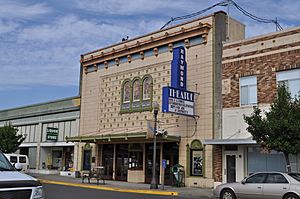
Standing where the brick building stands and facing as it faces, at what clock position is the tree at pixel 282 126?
The tree is roughly at 10 o'clock from the brick building.

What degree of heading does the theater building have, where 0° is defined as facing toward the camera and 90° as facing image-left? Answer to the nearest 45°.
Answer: approximately 45°

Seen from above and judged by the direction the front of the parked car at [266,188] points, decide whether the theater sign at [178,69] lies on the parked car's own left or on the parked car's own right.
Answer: on the parked car's own right

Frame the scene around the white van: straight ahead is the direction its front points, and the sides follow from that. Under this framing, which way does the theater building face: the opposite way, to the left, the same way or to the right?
to the right

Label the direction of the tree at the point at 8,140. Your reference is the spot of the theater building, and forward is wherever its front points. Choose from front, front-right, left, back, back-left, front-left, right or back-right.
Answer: right

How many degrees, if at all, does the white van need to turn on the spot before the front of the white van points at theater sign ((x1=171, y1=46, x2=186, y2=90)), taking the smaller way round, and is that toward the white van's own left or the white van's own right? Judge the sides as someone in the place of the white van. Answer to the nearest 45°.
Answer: approximately 90° to the white van's own left

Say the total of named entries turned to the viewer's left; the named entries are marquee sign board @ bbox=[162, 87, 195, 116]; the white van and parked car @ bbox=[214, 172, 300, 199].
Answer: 1

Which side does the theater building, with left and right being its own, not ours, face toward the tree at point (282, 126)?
left

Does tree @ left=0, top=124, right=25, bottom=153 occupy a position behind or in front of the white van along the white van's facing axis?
behind

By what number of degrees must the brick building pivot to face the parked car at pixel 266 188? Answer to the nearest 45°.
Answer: approximately 45° to its left

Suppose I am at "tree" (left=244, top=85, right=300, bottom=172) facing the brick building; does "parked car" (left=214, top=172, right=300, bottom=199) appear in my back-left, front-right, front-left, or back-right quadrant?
back-left

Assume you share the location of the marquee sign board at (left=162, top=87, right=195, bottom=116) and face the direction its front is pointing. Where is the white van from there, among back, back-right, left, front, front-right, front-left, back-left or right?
front-right

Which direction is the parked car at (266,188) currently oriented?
to the viewer's left

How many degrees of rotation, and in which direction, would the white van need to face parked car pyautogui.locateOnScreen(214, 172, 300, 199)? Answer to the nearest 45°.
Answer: approximately 90° to its left

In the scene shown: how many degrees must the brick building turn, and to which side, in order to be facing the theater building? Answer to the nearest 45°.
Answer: approximately 90° to its right

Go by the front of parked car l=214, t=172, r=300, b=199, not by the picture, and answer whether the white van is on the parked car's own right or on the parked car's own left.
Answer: on the parked car's own left

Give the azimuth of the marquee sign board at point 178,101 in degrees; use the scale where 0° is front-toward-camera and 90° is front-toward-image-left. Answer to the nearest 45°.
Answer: approximately 315°

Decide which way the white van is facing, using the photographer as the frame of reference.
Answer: facing the viewer and to the right of the viewer
